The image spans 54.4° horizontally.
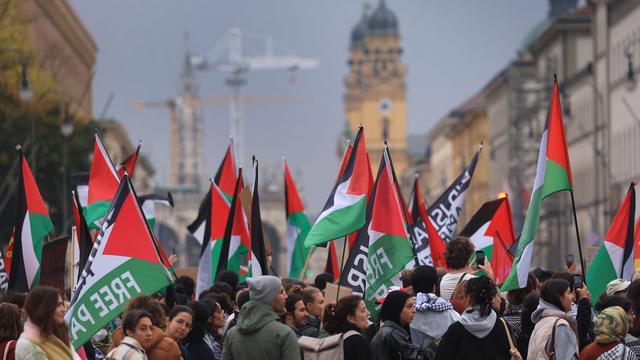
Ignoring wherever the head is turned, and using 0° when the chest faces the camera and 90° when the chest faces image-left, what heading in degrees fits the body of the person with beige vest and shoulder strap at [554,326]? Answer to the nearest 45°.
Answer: approximately 225°
